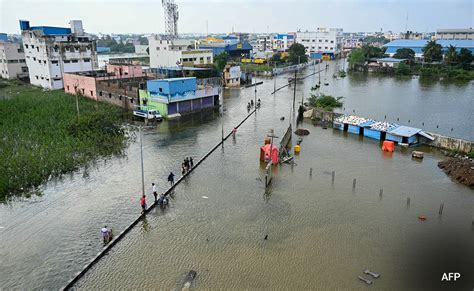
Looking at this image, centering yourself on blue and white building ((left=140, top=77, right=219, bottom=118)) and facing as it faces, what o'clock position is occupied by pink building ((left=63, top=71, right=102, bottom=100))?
The pink building is roughly at 6 o'clock from the blue and white building.

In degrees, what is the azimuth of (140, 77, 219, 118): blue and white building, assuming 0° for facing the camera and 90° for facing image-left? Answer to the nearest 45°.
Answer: approximately 315°

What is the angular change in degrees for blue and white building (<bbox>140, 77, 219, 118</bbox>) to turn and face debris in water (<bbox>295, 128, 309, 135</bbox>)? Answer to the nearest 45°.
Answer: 0° — it already faces it

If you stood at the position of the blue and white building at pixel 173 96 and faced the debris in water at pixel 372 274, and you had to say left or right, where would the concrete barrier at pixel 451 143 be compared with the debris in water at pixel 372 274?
left

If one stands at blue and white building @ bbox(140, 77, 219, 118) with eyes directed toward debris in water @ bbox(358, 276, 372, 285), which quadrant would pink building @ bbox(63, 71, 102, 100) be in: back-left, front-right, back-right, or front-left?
back-right

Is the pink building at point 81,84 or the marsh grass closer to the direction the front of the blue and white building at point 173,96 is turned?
the marsh grass

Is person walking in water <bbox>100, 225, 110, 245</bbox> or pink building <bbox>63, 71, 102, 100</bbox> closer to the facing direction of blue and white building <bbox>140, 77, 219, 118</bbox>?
the person walking in water

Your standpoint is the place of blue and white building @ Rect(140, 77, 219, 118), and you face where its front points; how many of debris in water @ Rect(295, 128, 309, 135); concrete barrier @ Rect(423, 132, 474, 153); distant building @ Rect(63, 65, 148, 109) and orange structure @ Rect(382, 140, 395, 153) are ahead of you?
3

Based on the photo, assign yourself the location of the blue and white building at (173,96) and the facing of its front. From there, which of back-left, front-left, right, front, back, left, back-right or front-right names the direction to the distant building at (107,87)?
back

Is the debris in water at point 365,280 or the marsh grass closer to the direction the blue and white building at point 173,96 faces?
the debris in water

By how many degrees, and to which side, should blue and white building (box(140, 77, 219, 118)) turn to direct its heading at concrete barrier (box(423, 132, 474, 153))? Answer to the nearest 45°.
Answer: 0° — it already faces it

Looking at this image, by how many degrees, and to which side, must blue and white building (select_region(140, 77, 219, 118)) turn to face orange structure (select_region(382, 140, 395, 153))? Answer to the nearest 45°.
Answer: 0° — it already faces it
